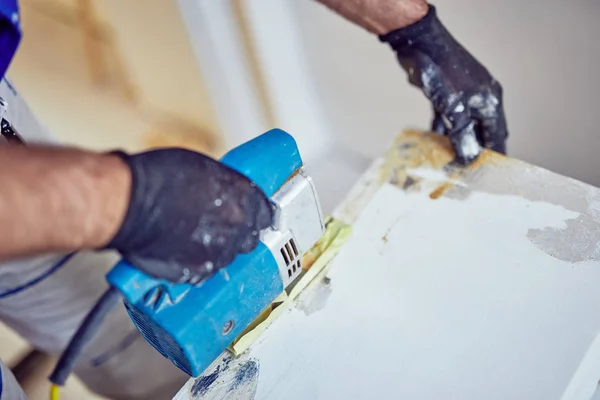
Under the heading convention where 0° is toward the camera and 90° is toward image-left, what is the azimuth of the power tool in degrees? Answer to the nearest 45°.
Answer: approximately 225°
